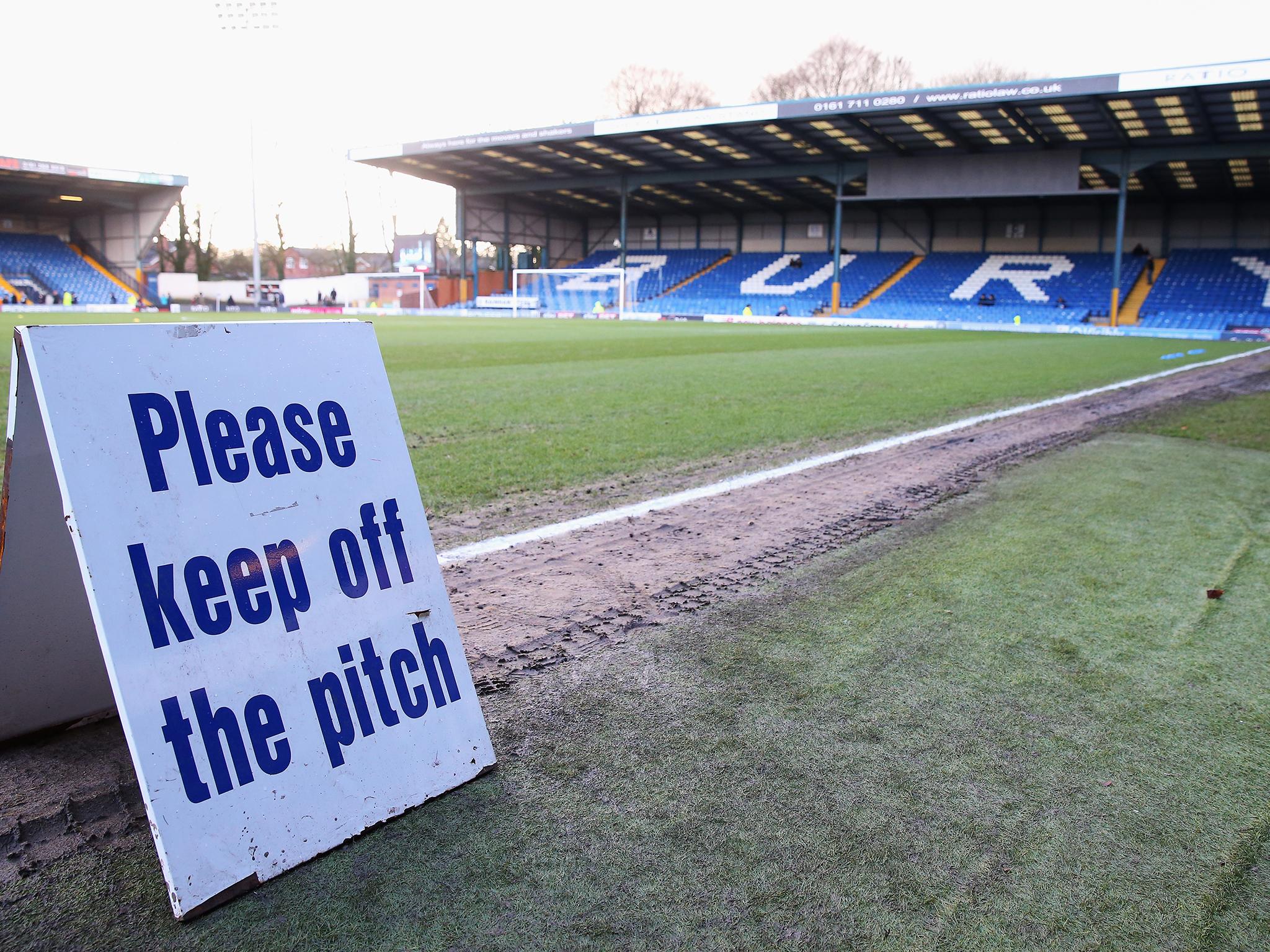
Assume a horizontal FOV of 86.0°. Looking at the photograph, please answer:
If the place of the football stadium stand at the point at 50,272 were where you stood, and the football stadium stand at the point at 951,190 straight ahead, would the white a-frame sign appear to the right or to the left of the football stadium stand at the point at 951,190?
right

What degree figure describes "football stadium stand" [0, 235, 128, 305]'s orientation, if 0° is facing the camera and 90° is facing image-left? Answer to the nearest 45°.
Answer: approximately 315°

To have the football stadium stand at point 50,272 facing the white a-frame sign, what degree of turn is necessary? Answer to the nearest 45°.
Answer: approximately 45° to its right

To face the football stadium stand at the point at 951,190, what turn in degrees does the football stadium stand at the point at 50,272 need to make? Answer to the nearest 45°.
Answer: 0° — it already faces it
